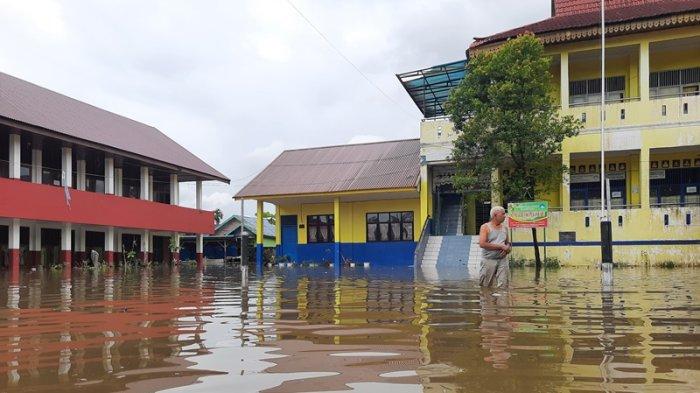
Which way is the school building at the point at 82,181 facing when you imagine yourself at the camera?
facing the viewer and to the right of the viewer

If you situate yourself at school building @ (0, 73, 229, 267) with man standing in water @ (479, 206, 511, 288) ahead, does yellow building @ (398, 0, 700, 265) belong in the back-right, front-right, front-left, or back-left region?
front-left

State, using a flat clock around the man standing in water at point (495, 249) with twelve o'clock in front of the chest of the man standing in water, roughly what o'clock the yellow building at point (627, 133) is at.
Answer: The yellow building is roughly at 8 o'clock from the man standing in water.

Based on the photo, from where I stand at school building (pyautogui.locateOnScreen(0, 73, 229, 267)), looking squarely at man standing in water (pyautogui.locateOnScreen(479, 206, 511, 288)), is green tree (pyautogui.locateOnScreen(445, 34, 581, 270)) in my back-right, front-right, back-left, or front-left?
front-left

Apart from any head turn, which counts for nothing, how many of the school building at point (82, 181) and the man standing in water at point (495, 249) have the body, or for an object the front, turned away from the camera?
0

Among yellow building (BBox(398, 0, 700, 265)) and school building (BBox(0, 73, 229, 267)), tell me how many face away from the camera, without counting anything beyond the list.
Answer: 0

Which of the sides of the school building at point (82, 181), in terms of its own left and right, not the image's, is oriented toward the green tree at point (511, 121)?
front

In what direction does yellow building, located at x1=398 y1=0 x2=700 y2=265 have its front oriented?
toward the camera

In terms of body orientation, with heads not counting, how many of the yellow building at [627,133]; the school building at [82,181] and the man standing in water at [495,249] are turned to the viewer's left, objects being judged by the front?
0

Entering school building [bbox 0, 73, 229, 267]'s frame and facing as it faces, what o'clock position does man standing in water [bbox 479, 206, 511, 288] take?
The man standing in water is roughly at 1 o'clock from the school building.

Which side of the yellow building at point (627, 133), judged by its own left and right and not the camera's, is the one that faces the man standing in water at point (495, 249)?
front

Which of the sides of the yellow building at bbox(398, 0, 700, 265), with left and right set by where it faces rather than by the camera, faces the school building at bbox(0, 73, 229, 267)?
right

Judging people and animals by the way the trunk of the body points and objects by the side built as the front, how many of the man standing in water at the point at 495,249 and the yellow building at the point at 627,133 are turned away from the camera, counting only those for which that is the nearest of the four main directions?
0
